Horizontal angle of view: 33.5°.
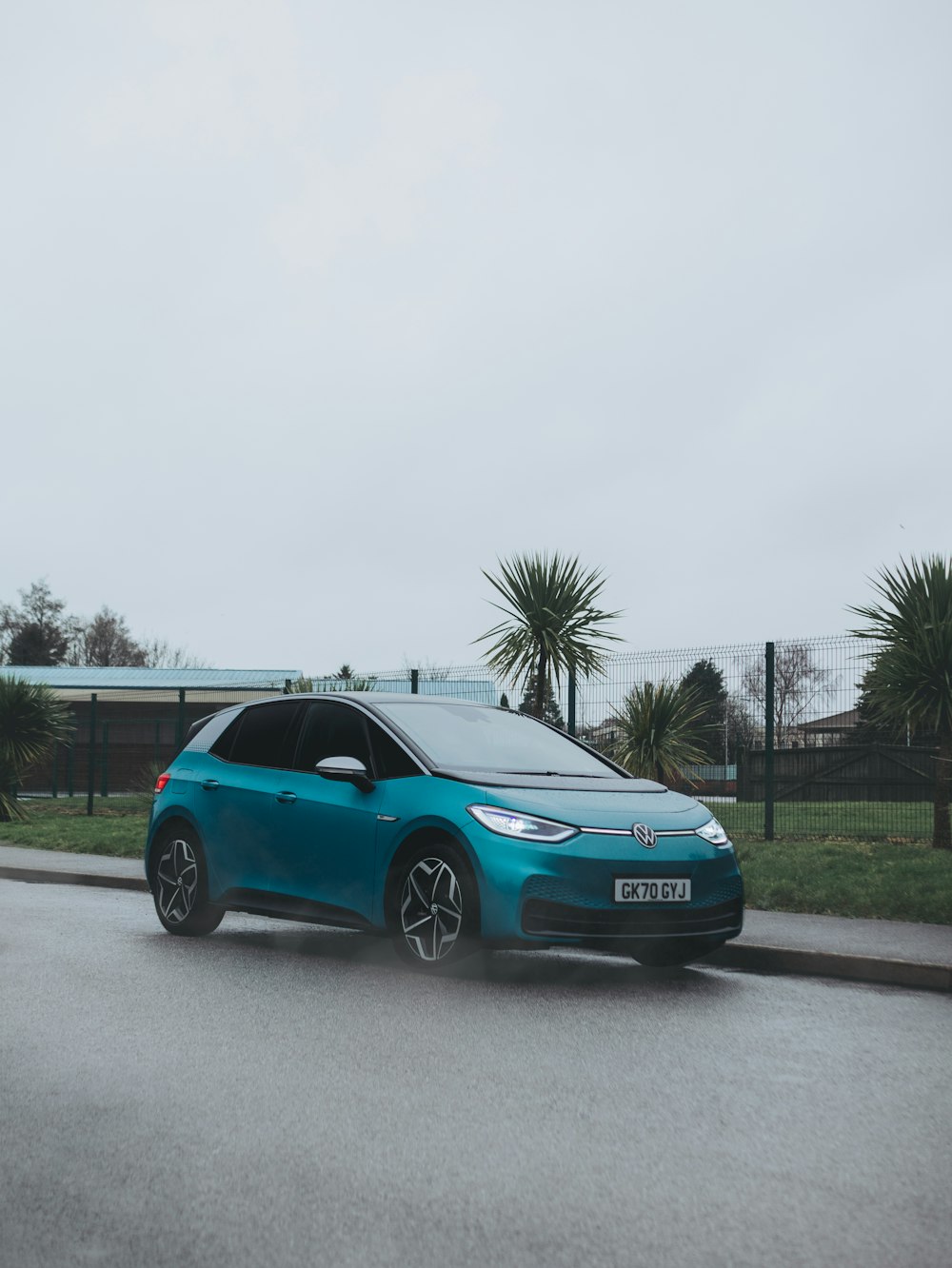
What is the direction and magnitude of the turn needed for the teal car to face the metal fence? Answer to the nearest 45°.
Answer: approximately 90° to its left

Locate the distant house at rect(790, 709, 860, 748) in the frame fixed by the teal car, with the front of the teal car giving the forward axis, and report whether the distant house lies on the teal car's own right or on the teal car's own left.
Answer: on the teal car's own left

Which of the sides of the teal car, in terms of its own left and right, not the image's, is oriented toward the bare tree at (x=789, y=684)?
left

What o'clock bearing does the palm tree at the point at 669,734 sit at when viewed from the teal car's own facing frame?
The palm tree is roughly at 8 o'clock from the teal car.

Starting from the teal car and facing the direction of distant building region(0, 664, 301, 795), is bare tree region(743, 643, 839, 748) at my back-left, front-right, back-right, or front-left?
front-right

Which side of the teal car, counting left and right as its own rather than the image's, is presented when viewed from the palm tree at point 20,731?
back

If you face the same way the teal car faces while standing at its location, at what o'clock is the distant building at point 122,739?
The distant building is roughly at 7 o'clock from the teal car.

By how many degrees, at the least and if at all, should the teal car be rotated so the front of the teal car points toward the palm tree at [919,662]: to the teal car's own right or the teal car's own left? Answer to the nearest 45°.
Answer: approximately 90° to the teal car's own left

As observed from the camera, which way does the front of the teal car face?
facing the viewer and to the right of the viewer
